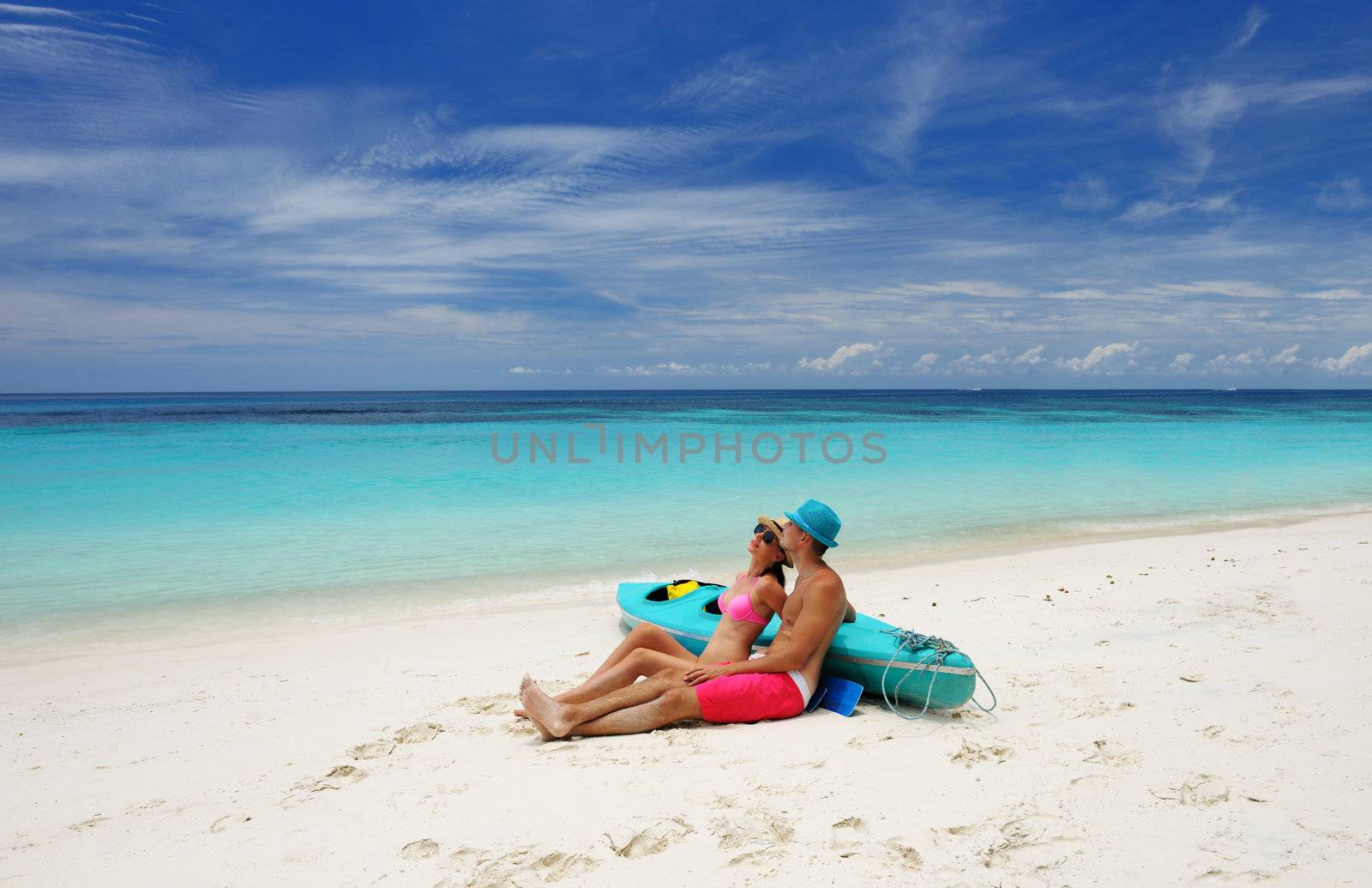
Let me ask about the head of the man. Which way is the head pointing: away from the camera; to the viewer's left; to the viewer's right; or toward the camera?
to the viewer's left

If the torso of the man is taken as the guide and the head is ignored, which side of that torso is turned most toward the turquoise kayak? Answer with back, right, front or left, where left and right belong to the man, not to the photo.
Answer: back

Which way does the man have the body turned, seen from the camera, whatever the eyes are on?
to the viewer's left
